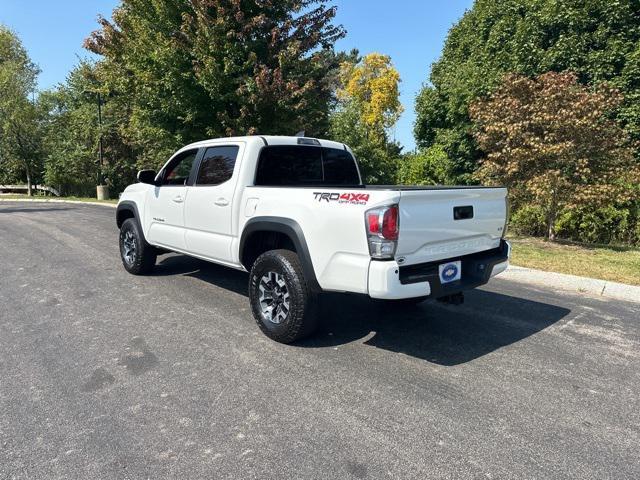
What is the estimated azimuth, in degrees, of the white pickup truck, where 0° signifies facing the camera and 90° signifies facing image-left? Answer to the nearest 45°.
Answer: approximately 135°

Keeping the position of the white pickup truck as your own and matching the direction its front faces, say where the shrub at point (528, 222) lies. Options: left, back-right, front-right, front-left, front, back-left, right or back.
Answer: right

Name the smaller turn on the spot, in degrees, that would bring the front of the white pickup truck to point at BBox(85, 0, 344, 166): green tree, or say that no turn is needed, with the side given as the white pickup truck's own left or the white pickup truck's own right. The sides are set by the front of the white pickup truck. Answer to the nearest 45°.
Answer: approximately 45° to the white pickup truck's own right

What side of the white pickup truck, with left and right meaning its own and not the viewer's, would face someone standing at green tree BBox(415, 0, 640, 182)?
right

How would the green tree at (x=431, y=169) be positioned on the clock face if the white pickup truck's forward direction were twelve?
The green tree is roughly at 2 o'clock from the white pickup truck.

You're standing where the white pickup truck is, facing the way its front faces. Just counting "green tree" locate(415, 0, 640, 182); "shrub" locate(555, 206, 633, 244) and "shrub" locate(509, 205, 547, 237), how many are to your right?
3

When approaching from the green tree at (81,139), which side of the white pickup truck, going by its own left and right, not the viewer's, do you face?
front

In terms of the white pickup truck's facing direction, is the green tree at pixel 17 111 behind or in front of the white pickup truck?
in front

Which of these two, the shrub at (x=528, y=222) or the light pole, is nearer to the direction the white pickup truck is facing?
the light pole

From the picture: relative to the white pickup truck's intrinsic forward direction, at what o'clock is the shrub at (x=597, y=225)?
The shrub is roughly at 3 o'clock from the white pickup truck.

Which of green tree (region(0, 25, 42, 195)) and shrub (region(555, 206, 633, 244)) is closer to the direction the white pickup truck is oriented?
the green tree
